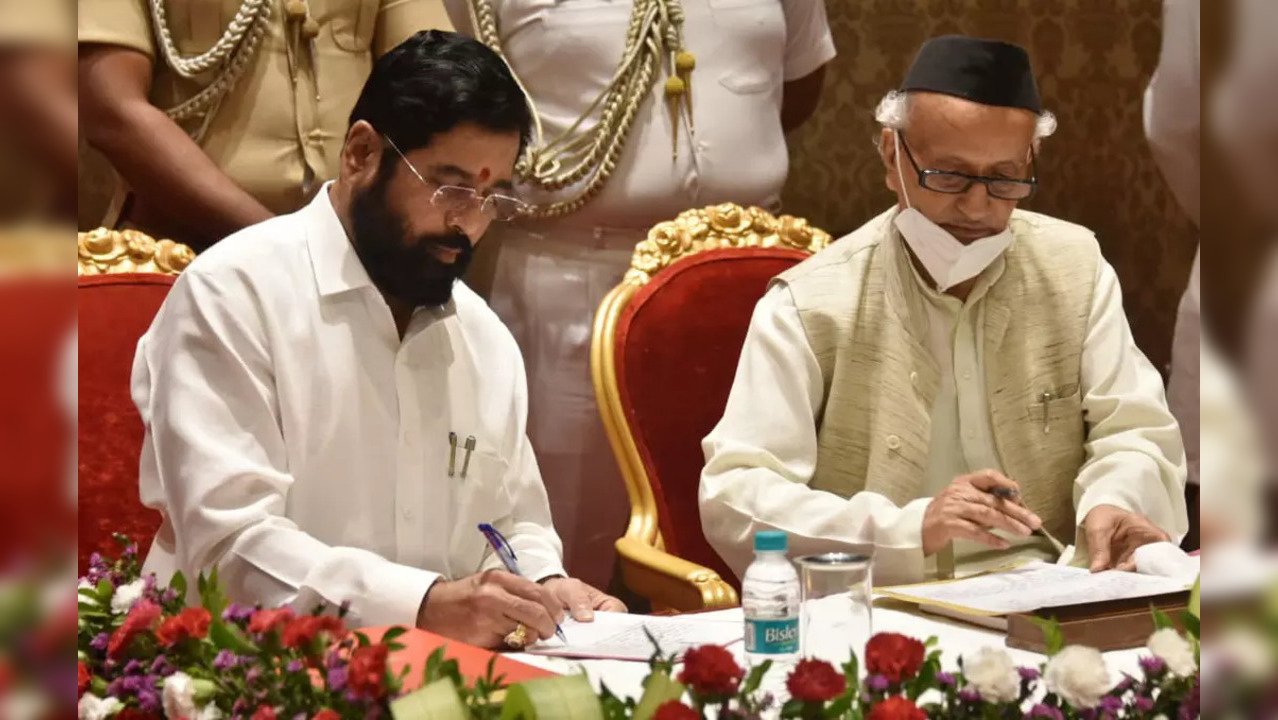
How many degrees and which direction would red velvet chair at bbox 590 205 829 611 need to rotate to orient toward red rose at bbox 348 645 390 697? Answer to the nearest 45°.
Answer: approximately 45° to its right

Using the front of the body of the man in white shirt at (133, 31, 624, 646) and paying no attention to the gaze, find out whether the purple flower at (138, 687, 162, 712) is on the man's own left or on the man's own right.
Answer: on the man's own right

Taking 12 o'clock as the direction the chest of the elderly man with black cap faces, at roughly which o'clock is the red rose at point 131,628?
The red rose is roughly at 1 o'clock from the elderly man with black cap.

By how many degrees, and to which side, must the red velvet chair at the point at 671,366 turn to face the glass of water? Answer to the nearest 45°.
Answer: approximately 45° to its right

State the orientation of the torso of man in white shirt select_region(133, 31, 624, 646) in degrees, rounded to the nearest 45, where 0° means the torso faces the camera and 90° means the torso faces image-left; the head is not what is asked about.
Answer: approximately 315°

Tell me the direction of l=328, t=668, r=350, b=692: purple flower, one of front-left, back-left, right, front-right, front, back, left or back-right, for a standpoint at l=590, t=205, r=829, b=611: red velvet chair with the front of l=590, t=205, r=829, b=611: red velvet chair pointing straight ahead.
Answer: front-right

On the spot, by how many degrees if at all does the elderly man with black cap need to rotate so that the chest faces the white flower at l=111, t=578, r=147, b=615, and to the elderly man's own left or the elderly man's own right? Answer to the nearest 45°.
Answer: approximately 45° to the elderly man's own right

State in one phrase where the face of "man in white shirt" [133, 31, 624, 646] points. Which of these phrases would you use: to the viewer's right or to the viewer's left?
to the viewer's right

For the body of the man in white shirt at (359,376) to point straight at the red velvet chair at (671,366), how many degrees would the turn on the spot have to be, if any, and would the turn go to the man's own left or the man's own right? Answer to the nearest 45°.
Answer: approximately 90° to the man's own left

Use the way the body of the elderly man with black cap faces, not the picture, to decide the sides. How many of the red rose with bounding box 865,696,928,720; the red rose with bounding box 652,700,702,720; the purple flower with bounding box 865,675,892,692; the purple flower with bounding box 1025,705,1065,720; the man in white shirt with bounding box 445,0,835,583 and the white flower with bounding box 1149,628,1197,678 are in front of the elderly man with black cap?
5
